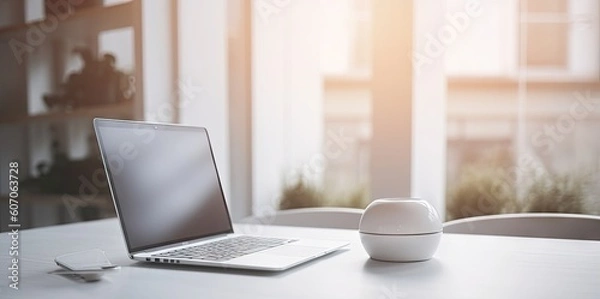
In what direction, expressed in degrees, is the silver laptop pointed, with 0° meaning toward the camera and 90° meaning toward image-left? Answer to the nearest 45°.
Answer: approximately 315°

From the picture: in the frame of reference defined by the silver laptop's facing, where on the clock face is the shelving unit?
The shelving unit is roughly at 7 o'clock from the silver laptop.

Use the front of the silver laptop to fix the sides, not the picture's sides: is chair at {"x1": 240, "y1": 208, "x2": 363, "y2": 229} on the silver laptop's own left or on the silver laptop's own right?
on the silver laptop's own left

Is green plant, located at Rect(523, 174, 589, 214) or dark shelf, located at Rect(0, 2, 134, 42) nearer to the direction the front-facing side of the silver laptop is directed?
the green plant

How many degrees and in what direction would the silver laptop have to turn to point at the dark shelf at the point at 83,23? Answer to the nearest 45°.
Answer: approximately 135° to its left

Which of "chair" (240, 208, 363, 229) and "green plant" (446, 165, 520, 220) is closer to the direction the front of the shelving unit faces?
the chair

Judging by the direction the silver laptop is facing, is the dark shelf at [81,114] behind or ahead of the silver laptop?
behind

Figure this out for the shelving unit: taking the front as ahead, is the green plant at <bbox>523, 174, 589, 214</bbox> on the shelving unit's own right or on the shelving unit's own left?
on the shelving unit's own left
